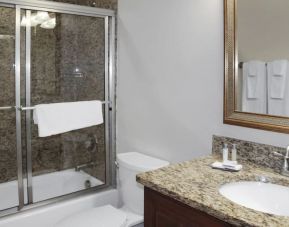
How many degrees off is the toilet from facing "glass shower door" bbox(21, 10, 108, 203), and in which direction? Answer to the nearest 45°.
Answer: approximately 90° to its right

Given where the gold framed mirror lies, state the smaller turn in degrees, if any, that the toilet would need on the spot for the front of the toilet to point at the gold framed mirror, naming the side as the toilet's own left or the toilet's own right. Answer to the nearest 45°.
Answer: approximately 90° to the toilet's own left

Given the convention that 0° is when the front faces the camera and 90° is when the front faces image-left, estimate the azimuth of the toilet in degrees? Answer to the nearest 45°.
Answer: approximately 45°

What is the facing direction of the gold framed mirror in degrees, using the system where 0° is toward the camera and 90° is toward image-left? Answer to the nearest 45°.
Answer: approximately 45°
